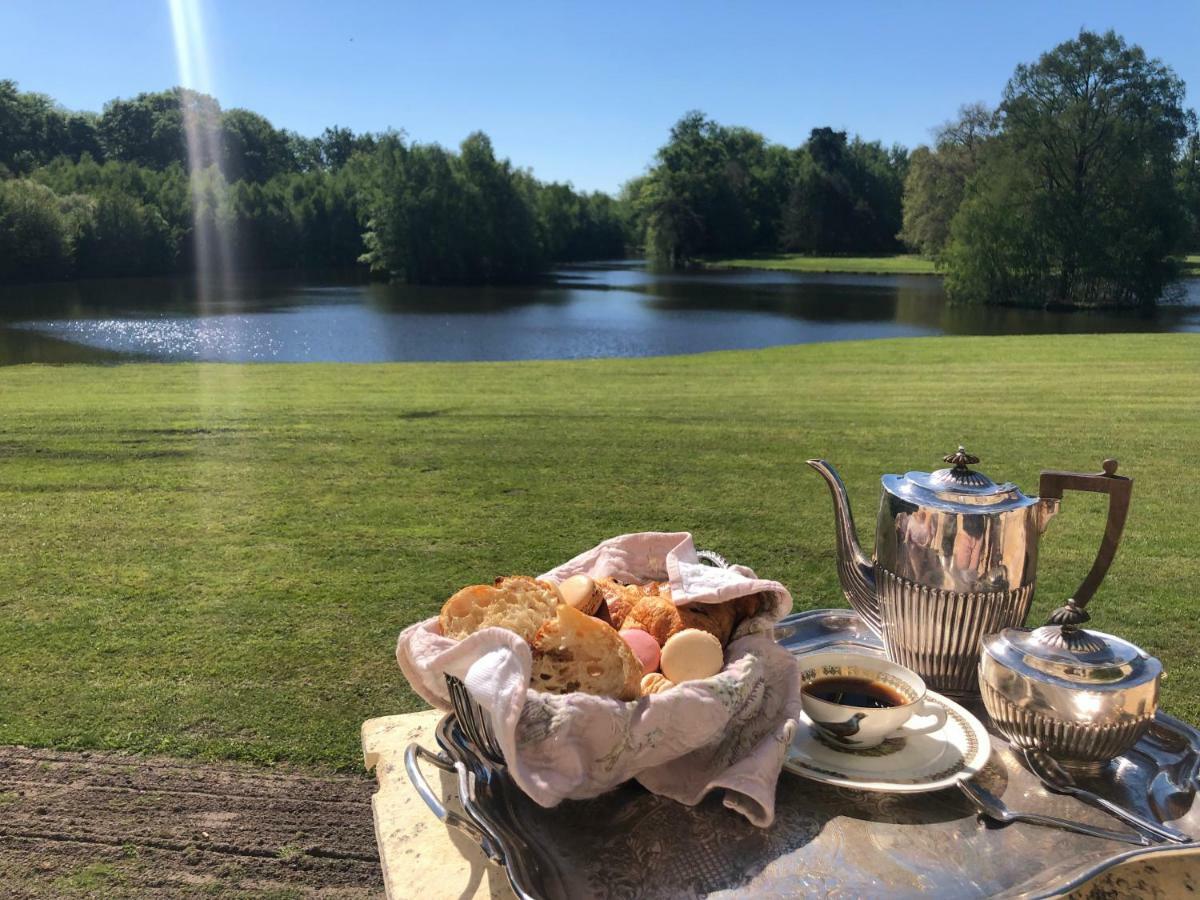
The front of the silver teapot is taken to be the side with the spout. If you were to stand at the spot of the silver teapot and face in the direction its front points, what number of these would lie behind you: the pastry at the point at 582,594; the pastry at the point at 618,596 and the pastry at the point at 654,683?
0

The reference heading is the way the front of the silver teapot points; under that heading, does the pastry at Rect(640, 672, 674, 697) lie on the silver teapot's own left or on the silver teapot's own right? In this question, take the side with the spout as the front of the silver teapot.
on the silver teapot's own left

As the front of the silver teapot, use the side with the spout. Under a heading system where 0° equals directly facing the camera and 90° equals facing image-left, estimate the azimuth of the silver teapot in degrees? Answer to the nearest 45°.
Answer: approximately 90°

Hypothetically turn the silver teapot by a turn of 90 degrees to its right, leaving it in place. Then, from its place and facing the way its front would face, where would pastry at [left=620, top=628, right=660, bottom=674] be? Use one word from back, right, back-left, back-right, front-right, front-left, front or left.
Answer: back-left

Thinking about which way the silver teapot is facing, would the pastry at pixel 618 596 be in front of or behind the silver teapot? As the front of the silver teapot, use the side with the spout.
in front

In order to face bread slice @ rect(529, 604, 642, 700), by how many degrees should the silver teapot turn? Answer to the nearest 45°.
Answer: approximately 45° to its left

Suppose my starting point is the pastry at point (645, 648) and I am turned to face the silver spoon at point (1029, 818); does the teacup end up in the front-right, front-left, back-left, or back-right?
front-left

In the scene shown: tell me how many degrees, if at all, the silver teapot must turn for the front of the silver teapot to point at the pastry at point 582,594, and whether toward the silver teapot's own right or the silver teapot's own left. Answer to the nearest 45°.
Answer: approximately 45° to the silver teapot's own left
